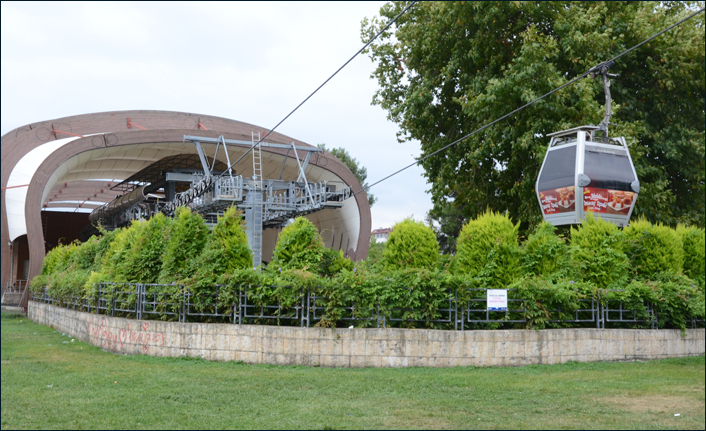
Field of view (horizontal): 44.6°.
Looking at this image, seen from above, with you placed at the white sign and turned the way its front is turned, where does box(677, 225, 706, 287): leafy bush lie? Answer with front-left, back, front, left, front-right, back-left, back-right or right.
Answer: back-left

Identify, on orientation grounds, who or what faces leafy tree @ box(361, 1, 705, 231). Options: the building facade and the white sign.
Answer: the building facade

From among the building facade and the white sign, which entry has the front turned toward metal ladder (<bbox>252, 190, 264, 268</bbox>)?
the building facade

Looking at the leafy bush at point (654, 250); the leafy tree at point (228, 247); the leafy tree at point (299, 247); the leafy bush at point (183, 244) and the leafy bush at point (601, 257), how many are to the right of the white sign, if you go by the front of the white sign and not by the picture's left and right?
3

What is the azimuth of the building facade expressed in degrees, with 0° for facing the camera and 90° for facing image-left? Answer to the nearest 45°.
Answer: approximately 315°

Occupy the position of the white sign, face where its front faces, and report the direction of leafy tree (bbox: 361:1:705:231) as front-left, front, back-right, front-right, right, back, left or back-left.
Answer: back

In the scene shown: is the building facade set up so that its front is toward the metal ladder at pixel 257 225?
yes
